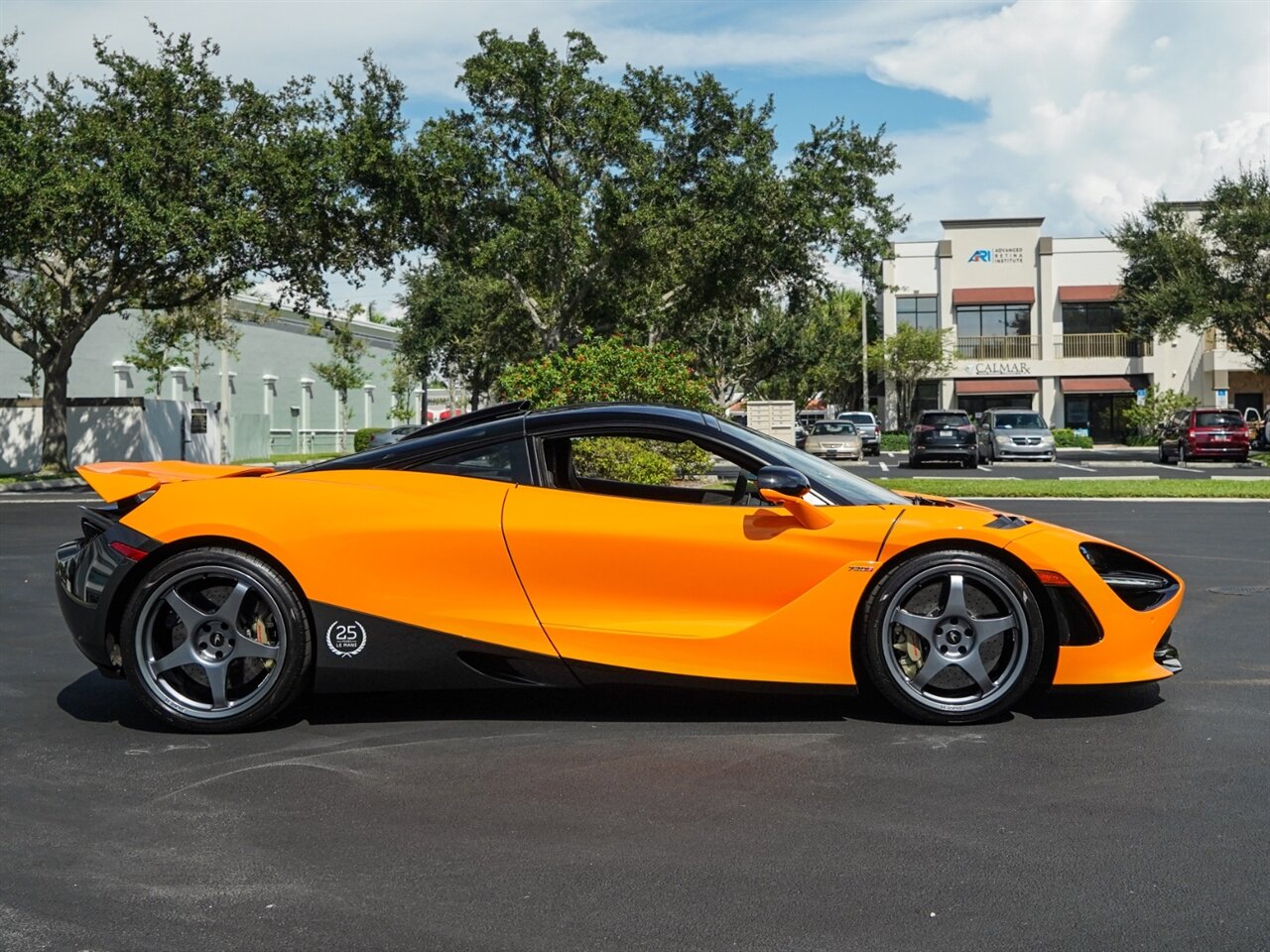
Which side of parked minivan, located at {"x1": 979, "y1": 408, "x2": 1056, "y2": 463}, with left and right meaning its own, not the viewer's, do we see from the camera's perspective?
front

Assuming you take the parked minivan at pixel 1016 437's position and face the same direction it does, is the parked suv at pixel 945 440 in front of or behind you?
in front

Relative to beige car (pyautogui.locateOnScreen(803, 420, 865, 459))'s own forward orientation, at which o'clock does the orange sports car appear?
The orange sports car is roughly at 12 o'clock from the beige car.

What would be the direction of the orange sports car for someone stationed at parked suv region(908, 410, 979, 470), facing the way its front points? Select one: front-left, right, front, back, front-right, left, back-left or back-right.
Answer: back

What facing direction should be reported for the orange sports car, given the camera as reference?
facing to the right of the viewer

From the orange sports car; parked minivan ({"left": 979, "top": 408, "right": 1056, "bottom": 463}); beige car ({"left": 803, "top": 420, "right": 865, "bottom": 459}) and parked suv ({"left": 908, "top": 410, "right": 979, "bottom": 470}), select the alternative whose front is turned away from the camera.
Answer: parked suv ({"left": 908, "top": 410, "right": 979, "bottom": 470})

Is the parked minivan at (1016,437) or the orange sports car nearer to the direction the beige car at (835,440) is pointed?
the orange sports car

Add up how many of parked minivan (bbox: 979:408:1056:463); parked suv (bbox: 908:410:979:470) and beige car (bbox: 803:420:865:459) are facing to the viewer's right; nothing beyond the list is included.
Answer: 0

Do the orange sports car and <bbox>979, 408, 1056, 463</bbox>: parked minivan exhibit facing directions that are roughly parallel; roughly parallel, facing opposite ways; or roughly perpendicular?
roughly perpendicular

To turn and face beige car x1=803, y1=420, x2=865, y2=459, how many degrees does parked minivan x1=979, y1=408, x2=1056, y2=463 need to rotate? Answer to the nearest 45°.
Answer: approximately 90° to its right

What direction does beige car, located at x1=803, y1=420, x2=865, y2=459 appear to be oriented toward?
toward the camera

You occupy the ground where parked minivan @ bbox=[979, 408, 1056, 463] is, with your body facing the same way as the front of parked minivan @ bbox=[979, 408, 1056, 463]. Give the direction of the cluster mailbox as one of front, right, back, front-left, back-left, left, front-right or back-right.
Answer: front-right
